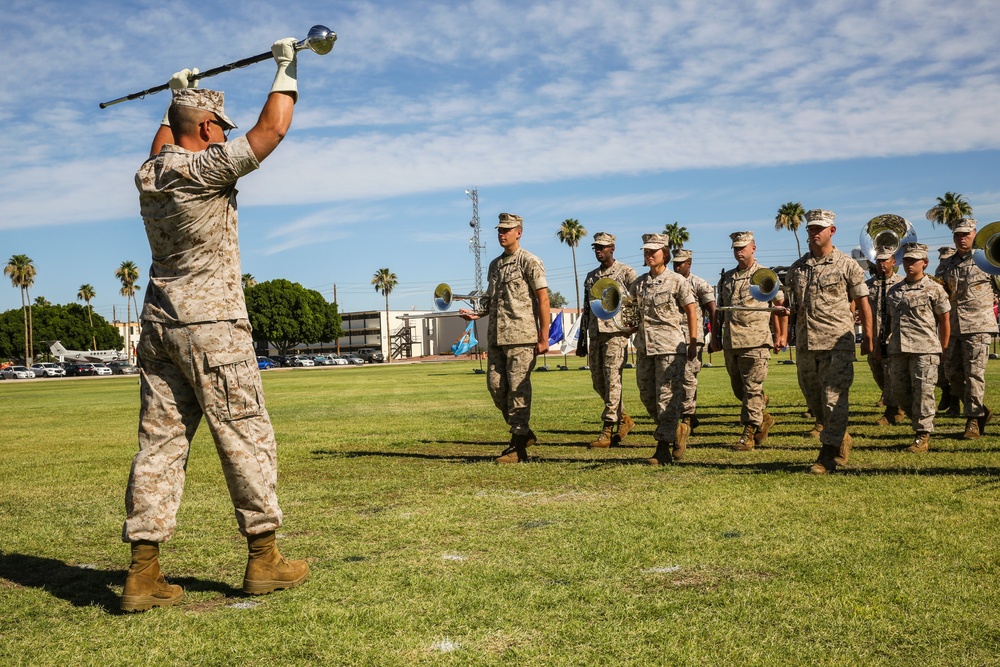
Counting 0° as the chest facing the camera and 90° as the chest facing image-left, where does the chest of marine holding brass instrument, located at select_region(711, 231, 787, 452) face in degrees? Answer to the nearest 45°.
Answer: approximately 45°

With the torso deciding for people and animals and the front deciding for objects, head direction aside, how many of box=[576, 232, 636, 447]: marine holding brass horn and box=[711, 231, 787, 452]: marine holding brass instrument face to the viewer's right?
0

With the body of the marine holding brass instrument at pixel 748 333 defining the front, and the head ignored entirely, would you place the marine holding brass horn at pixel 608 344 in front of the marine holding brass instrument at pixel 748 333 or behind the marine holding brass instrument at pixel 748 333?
in front
